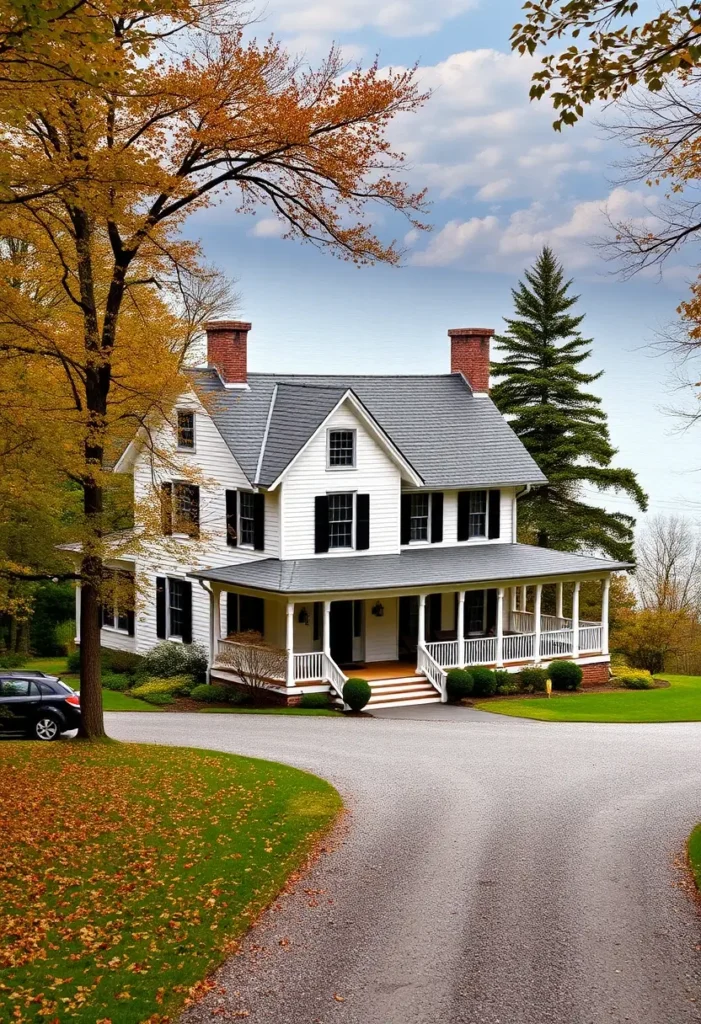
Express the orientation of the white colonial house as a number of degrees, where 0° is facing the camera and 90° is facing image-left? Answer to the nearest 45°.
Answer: approximately 315°

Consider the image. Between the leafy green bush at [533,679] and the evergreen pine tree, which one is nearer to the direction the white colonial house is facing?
the leafy green bush

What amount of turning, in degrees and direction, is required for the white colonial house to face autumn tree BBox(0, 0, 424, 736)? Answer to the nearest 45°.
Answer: approximately 45° to its right

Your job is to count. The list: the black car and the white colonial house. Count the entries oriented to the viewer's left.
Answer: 1

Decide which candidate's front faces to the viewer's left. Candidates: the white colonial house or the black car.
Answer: the black car

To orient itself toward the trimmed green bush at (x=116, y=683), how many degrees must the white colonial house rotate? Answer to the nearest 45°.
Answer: approximately 135° to its right

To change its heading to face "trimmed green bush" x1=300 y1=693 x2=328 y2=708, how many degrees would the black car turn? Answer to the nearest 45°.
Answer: approximately 135° to its right

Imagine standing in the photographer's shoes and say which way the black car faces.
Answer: facing to the left of the viewer
